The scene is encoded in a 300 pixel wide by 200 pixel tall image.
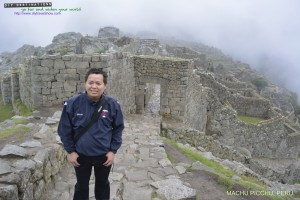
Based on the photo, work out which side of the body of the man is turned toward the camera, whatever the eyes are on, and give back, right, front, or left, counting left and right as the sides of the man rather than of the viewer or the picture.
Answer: front

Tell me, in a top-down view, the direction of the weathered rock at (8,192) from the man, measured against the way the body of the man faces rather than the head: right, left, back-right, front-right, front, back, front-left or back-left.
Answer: right

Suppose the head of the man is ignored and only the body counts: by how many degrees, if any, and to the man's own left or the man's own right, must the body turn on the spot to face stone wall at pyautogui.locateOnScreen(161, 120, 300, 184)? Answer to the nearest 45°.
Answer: approximately 135° to the man's own left

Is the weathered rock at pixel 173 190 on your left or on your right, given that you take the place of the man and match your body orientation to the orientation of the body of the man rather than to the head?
on your left

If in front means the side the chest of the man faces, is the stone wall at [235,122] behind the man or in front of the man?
behind

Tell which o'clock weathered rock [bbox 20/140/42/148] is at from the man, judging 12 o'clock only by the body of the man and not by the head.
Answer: The weathered rock is roughly at 5 o'clock from the man.

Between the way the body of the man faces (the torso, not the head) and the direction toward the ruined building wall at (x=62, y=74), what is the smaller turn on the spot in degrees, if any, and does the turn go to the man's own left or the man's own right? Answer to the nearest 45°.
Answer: approximately 180°

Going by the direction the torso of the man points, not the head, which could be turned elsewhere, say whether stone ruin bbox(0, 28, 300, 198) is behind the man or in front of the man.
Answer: behind
